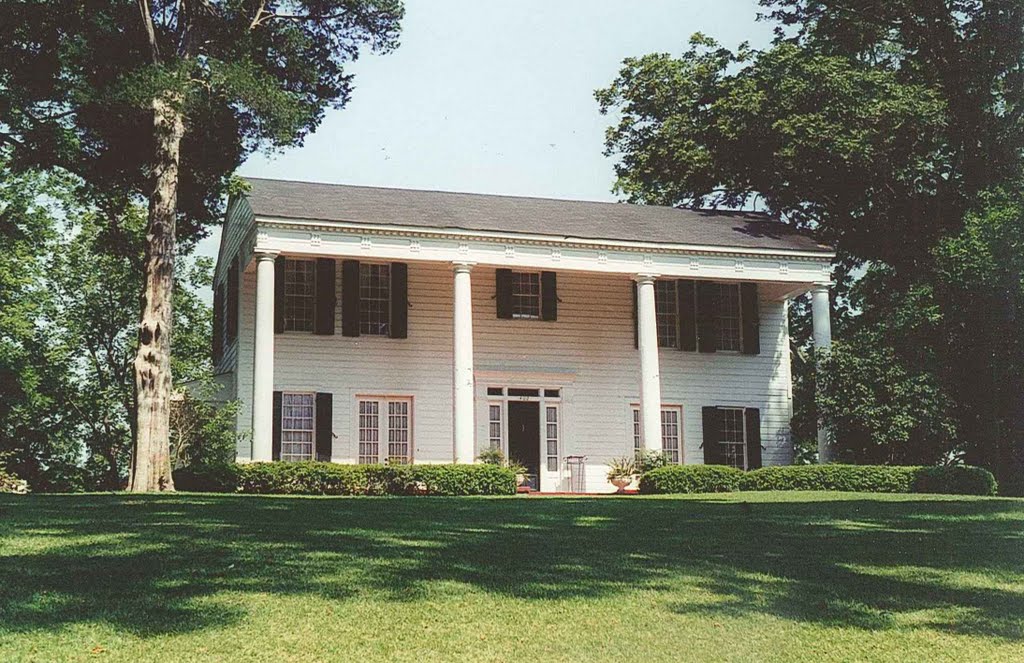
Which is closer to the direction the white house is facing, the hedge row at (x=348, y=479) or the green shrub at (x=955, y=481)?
the hedge row

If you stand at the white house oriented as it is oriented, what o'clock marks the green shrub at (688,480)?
The green shrub is roughly at 10 o'clock from the white house.

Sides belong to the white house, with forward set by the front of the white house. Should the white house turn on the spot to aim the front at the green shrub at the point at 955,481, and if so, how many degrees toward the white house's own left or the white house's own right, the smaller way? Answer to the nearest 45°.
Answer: approximately 90° to the white house's own left

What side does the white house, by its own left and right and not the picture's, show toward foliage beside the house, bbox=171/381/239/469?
right

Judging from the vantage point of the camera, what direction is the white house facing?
facing the viewer

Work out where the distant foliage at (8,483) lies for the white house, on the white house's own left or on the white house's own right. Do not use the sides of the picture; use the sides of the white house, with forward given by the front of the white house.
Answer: on the white house's own right

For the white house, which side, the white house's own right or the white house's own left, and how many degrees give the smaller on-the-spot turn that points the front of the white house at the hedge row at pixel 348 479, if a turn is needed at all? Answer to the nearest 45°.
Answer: approximately 45° to the white house's own right

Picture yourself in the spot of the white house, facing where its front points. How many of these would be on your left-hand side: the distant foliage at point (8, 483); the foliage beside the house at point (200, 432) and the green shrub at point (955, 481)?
1

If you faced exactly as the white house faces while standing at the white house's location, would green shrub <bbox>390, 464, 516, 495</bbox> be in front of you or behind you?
in front
